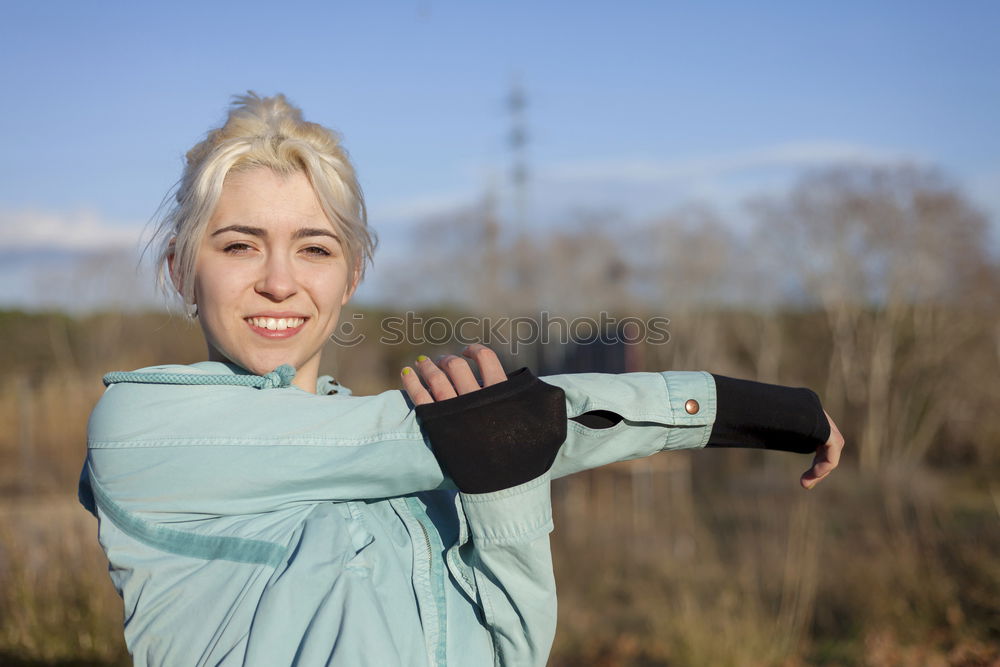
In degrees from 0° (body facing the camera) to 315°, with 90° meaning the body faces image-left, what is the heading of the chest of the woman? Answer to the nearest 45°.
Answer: approximately 315°
